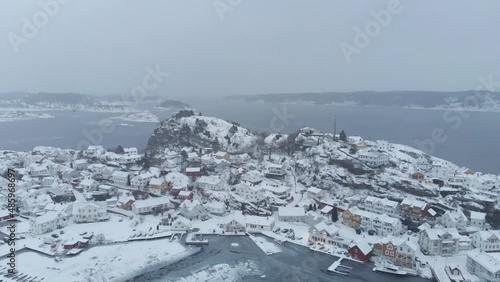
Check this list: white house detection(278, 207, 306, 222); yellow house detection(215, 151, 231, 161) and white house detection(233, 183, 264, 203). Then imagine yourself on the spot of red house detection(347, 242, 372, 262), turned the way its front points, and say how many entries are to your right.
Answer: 3

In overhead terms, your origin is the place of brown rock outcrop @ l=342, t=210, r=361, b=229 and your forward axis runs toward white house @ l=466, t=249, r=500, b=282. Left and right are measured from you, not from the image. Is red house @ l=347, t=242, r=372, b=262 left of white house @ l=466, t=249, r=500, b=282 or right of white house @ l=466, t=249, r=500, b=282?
right

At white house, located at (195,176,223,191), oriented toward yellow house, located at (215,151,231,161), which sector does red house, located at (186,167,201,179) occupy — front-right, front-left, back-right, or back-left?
front-left

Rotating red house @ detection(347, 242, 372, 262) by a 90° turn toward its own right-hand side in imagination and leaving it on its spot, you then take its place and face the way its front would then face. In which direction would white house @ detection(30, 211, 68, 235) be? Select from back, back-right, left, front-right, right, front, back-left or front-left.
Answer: front-left

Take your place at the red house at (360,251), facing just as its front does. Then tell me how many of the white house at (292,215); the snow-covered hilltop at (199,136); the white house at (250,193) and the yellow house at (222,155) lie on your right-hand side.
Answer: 4

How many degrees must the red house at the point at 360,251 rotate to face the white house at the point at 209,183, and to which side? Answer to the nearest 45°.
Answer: approximately 90° to its right

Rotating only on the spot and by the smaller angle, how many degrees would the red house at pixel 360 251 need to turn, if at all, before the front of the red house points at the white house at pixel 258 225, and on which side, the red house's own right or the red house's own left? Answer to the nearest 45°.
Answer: approximately 45° to the red house's own right

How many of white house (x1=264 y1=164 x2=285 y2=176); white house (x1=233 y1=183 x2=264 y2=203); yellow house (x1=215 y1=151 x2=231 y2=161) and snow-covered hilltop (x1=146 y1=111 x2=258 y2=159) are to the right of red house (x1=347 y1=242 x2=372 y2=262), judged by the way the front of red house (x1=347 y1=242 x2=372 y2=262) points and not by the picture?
4

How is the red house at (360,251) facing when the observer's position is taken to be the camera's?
facing the viewer and to the left of the viewer

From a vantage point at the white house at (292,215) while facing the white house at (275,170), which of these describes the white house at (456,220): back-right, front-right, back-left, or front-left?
back-right
